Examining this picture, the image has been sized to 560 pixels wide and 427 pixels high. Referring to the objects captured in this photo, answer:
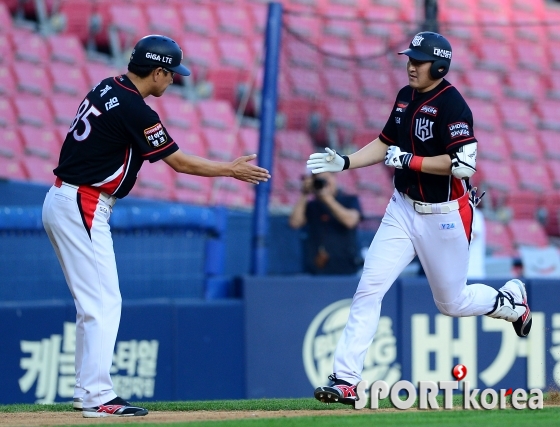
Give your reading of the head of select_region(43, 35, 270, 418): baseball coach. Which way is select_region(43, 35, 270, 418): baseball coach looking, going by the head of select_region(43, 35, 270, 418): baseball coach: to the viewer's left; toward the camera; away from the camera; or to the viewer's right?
to the viewer's right

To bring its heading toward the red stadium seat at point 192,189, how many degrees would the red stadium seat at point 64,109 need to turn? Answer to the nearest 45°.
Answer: approximately 90° to its left

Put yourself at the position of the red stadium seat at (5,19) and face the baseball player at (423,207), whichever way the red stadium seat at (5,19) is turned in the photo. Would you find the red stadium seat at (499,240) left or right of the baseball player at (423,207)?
left

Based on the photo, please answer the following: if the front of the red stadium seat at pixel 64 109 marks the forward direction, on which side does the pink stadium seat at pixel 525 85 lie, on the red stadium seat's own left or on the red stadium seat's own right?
on the red stadium seat's own left

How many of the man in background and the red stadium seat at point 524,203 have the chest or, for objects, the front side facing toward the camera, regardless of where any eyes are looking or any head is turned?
2

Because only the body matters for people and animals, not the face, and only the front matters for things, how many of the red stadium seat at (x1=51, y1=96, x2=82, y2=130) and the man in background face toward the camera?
2

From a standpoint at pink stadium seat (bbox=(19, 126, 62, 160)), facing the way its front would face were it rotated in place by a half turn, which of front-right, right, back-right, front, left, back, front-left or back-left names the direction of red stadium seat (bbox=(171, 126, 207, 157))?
back-right

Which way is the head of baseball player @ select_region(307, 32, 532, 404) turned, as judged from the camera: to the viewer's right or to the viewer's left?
to the viewer's left

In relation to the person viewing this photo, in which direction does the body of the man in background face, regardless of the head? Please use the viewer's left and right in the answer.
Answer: facing the viewer

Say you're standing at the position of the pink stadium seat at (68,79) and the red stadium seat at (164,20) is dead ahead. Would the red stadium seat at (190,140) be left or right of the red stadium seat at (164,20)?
right

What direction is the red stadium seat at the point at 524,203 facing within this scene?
toward the camera
